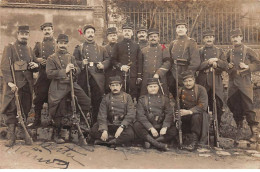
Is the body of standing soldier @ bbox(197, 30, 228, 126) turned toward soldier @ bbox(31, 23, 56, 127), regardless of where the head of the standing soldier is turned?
no

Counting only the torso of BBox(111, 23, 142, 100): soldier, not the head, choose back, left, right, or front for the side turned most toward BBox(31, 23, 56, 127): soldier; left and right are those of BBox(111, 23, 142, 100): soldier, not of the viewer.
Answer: right

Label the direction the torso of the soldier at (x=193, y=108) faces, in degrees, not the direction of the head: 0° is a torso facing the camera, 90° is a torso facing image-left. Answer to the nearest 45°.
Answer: approximately 45°

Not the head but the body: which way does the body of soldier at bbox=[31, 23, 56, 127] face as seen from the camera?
toward the camera

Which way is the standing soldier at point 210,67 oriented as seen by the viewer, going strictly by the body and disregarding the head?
toward the camera

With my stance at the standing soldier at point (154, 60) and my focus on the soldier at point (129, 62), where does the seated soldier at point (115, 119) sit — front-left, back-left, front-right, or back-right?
front-left

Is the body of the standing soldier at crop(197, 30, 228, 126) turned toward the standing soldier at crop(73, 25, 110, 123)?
no

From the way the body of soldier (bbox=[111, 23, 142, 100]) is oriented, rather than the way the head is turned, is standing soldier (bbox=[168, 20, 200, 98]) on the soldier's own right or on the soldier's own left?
on the soldier's own left

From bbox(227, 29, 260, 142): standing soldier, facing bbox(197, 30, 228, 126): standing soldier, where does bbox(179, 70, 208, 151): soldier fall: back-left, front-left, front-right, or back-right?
front-left

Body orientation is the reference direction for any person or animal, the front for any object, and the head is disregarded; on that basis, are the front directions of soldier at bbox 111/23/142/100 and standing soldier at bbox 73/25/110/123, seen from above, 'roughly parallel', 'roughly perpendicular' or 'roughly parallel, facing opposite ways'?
roughly parallel

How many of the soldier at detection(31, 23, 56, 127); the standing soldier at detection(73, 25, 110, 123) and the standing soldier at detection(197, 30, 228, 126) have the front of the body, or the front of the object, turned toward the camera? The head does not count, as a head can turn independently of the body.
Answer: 3

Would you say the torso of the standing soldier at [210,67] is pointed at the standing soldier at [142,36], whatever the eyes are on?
no

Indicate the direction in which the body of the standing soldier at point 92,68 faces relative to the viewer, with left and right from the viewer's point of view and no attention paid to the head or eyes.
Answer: facing the viewer

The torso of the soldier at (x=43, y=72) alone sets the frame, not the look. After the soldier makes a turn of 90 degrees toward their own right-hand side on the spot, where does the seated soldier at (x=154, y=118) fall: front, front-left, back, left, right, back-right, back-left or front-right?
back-left
